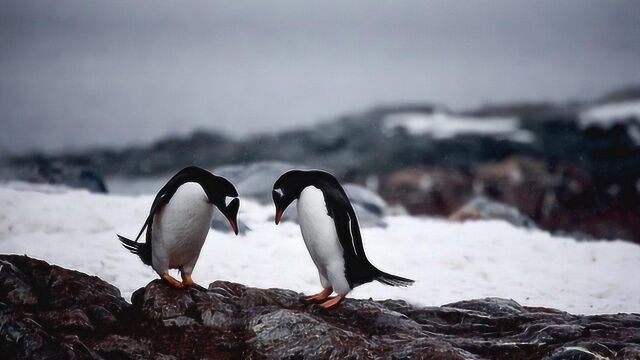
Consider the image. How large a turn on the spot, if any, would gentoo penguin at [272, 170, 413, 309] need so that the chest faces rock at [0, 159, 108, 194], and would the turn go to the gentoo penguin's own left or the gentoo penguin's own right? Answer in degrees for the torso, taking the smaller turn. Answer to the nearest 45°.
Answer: approximately 45° to the gentoo penguin's own right

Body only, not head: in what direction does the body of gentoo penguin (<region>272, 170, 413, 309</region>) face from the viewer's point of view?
to the viewer's left

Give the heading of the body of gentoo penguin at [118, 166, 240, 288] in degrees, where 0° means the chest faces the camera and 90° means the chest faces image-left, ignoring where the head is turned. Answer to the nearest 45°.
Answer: approximately 315°

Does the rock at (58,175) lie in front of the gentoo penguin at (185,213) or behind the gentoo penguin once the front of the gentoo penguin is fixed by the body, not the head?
behind
